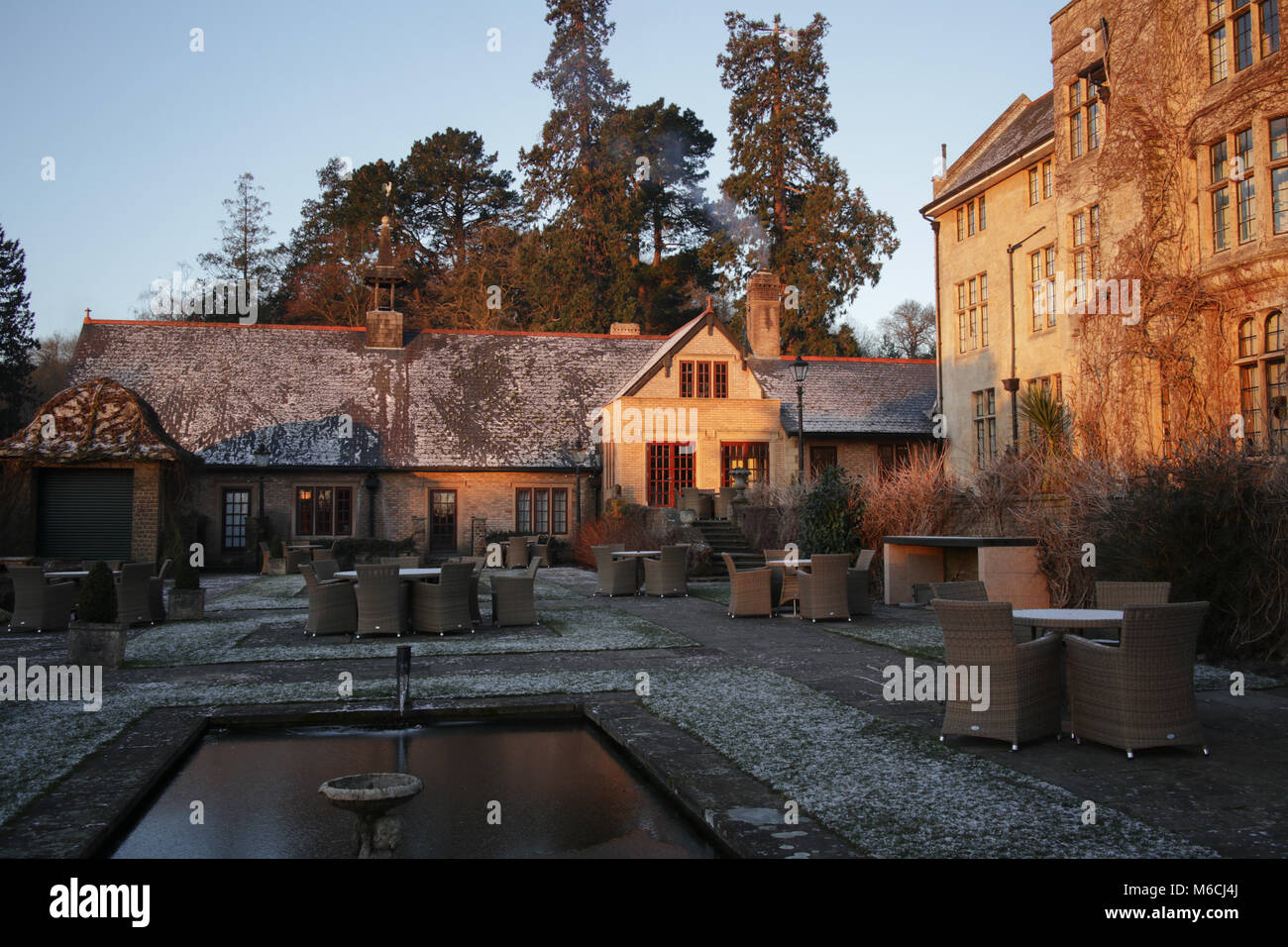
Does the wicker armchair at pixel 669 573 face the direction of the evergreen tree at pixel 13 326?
yes

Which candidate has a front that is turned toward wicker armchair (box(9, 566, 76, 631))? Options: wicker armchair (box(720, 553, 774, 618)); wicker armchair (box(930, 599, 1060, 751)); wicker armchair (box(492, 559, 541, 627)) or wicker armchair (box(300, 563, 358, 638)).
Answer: wicker armchair (box(492, 559, 541, 627))

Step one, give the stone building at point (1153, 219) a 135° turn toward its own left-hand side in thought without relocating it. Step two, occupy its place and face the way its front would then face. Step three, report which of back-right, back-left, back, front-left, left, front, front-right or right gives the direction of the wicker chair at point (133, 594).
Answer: back-right

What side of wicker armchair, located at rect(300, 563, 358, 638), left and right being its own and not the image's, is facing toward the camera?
right

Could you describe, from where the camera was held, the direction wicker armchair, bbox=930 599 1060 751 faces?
facing away from the viewer and to the right of the viewer

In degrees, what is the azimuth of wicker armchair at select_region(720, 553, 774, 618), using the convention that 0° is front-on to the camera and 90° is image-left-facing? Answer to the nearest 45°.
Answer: approximately 270°

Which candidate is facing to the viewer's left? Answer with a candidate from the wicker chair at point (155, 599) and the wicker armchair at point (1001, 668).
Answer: the wicker chair

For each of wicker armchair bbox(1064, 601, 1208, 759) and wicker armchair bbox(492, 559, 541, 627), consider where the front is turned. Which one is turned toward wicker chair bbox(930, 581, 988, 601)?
wicker armchair bbox(1064, 601, 1208, 759)

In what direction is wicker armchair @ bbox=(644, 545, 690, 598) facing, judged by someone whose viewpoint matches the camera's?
facing away from the viewer and to the left of the viewer

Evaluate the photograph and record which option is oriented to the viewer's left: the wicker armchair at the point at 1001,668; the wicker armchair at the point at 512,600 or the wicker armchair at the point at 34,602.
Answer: the wicker armchair at the point at 512,600

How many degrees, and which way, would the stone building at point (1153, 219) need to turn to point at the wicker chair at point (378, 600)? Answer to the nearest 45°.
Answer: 0° — it already faces it

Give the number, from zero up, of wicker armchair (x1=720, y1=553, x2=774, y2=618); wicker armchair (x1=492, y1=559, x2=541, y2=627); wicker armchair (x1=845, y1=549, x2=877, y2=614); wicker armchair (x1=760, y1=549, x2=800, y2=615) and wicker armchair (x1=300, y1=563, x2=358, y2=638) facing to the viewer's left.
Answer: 2

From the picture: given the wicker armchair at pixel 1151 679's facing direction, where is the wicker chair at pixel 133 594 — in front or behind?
in front

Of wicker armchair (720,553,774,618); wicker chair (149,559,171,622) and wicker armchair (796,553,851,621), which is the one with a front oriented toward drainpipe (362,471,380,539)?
wicker armchair (796,553,851,621)
